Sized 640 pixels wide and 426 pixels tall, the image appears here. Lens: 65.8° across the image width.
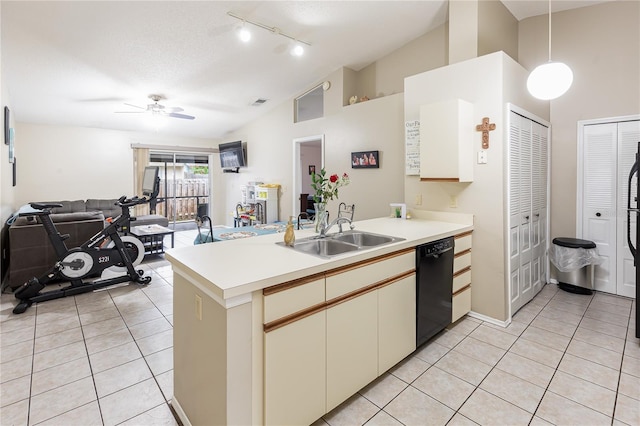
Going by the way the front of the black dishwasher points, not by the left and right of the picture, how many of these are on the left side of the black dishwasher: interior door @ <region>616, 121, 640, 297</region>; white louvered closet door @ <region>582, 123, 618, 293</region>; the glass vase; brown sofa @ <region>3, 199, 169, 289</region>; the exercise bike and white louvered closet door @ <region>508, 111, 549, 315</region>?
3

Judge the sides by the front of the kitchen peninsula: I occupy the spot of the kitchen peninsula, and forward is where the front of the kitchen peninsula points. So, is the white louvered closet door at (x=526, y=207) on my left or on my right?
on my left

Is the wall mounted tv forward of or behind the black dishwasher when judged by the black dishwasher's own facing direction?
behind

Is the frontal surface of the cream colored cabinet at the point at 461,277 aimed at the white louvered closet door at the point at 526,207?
no

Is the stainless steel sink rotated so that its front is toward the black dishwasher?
no

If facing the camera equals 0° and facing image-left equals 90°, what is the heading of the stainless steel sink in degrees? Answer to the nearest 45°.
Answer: approximately 315°

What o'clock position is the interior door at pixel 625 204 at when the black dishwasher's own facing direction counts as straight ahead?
The interior door is roughly at 9 o'clock from the black dishwasher.

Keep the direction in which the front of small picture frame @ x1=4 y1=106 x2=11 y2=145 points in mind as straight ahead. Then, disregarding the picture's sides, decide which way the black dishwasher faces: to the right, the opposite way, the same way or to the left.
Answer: to the right

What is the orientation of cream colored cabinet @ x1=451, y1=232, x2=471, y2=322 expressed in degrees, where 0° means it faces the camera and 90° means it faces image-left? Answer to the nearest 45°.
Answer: approximately 315°

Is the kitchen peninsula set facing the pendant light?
no

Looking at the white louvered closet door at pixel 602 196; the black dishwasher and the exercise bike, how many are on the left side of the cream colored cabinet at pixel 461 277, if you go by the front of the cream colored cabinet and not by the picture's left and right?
1

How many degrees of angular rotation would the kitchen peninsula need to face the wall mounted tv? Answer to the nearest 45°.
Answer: approximately 135° to its left

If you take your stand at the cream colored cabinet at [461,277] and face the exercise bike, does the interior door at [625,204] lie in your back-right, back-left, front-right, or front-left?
back-right

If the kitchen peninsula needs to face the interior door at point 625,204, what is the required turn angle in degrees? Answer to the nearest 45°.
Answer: approximately 90° to its left

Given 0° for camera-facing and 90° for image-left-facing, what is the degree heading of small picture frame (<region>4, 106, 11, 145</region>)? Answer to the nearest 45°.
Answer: approximately 270°
